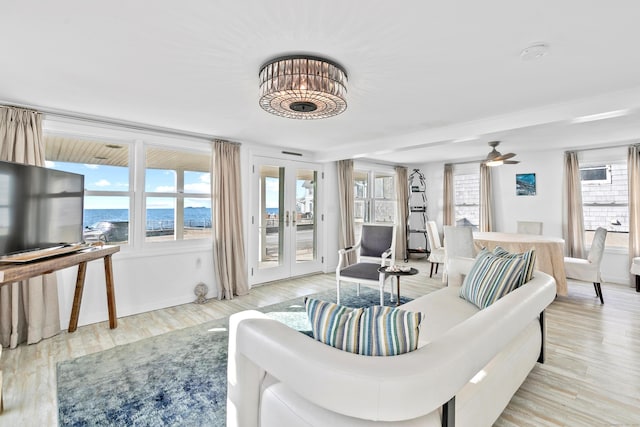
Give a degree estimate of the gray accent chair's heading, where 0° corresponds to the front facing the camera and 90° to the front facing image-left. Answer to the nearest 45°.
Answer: approximately 45°

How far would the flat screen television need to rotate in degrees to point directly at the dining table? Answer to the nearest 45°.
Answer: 0° — it already faces it

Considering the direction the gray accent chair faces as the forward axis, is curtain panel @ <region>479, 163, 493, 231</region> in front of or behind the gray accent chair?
behind

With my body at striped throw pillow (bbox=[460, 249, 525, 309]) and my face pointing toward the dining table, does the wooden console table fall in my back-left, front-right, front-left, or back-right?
back-left

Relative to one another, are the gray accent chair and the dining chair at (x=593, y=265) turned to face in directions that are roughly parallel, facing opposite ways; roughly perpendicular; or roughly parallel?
roughly perpendicular

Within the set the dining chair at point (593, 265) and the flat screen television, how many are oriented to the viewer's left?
1

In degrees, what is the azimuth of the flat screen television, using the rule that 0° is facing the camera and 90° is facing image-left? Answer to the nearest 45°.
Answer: approximately 315°

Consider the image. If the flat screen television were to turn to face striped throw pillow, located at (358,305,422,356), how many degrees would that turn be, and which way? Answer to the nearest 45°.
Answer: approximately 45° to its right

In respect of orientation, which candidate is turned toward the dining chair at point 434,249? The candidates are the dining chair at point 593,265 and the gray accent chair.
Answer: the dining chair at point 593,265

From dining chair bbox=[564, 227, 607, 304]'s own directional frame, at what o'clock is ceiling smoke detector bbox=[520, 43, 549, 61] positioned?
The ceiling smoke detector is roughly at 9 o'clock from the dining chair.

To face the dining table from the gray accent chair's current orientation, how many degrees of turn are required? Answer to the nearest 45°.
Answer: approximately 135° to its left
